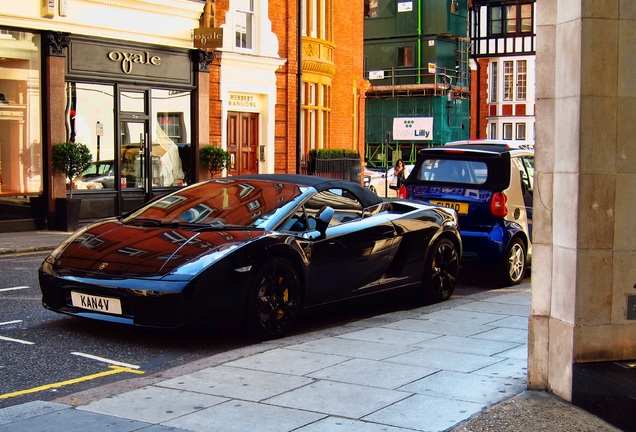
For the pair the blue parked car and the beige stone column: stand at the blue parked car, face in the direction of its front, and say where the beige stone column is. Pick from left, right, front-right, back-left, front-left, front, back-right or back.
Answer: back-right

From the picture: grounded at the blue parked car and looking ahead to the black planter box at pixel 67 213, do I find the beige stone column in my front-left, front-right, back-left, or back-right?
back-left

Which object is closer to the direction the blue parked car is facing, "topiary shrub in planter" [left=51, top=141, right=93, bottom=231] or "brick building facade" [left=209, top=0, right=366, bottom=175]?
the brick building facade

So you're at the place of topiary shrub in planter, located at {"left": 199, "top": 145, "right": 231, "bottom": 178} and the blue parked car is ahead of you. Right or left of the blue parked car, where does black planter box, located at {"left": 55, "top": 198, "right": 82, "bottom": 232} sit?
right

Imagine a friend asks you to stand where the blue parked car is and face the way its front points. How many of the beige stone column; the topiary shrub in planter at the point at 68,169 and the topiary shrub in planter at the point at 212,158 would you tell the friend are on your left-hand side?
2

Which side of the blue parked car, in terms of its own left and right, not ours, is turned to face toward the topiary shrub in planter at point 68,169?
left

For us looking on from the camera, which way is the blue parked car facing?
facing away from the viewer and to the right of the viewer

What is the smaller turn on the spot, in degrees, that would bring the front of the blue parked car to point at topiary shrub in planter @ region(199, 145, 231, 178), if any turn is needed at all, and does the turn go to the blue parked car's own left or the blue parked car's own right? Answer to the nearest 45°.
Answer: approximately 90° to the blue parked car's own left

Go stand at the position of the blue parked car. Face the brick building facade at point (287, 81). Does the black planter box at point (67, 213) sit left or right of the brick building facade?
left

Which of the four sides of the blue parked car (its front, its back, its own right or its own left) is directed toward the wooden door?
left
